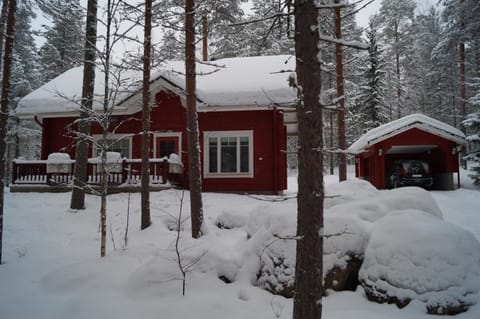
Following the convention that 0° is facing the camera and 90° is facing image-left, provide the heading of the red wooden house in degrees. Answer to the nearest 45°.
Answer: approximately 0°

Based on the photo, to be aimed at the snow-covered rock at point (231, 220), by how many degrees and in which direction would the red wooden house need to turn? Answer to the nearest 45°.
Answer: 0° — it already faces it

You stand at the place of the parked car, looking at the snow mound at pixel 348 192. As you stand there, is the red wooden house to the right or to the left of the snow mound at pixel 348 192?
right

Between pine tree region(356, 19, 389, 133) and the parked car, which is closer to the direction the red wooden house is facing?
the parked car

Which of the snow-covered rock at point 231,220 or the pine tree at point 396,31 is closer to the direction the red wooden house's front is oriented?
the snow-covered rock

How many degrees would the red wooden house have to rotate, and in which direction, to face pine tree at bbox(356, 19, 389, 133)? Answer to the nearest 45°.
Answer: approximately 135° to its left

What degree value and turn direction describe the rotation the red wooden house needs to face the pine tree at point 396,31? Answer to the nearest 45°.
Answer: approximately 135° to its left

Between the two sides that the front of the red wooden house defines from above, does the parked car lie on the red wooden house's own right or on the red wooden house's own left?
on the red wooden house's own left

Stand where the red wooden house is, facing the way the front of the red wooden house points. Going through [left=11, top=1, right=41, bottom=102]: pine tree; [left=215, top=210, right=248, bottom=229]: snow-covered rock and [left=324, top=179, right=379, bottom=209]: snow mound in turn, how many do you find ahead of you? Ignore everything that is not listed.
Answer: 2

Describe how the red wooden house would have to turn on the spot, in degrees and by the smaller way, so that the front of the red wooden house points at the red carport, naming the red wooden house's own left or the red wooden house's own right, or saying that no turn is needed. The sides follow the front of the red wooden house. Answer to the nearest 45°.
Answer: approximately 90° to the red wooden house's own left

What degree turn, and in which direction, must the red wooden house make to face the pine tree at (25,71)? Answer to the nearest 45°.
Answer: approximately 135° to its right
